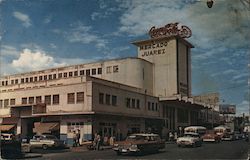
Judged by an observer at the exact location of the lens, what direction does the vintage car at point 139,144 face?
facing the viewer and to the left of the viewer

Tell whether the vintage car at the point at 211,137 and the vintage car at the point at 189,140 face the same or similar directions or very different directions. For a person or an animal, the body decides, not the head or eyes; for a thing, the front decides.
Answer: same or similar directions

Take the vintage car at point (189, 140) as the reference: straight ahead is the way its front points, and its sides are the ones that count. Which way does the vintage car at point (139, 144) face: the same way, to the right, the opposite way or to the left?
the same way

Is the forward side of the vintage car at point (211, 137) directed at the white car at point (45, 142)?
no

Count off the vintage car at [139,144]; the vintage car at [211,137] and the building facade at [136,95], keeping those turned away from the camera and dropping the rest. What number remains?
0

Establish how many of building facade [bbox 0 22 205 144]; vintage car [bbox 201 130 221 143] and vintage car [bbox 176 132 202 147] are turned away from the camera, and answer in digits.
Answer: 0

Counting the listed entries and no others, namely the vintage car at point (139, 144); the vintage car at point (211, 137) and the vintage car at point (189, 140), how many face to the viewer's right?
0

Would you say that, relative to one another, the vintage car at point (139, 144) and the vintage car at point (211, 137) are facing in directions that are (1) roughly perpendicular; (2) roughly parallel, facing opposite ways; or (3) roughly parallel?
roughly parallel

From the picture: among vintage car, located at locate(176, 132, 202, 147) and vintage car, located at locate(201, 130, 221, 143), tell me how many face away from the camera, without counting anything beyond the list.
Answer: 0

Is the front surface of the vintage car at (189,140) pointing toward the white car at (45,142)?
no

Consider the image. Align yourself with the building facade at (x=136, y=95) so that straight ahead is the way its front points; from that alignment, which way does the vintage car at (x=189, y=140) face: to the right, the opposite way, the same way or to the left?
to the right

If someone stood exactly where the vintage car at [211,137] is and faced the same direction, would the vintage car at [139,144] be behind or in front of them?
in front
